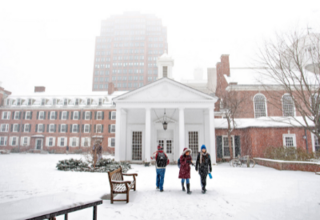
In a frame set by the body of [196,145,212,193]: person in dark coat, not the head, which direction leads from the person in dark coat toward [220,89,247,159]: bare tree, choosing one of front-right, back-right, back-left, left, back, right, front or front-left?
back

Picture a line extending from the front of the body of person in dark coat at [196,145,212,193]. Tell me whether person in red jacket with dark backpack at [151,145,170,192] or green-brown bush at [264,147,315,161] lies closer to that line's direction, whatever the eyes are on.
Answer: the person in red jacket with dark backpack

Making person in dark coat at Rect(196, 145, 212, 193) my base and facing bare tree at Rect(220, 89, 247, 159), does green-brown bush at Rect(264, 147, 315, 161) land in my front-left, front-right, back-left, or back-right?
front-right

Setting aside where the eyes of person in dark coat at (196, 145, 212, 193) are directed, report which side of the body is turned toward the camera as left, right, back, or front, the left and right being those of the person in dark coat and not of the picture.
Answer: front

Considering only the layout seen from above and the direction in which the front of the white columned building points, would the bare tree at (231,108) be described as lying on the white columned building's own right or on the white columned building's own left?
on the white columned building's own left

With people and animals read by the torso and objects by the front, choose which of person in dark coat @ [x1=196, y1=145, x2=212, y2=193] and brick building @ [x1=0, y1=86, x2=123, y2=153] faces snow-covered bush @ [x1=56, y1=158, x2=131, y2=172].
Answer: the brick building

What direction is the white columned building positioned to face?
toward the camera

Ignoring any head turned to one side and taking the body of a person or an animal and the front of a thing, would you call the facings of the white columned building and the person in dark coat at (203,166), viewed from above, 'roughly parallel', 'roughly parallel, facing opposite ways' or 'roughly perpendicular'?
roughly parallel
